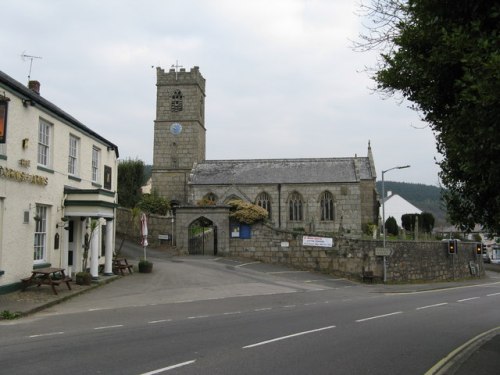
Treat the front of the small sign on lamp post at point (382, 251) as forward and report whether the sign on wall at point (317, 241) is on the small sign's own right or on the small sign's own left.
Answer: on the small sign's own right

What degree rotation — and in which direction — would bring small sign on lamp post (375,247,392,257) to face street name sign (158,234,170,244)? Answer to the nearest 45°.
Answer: approximately 90° to its right

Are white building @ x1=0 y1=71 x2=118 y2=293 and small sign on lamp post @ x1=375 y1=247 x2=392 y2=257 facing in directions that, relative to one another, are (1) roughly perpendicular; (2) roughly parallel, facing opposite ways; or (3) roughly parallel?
roughly perpendicular

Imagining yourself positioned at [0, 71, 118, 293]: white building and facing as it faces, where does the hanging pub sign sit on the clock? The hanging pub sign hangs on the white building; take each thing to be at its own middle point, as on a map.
The hanging pub sign is roughly at 2 o'clock from the white building.

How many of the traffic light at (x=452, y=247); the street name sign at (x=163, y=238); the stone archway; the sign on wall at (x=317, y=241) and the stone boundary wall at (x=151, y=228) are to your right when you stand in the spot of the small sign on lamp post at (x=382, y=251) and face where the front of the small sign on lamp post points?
4

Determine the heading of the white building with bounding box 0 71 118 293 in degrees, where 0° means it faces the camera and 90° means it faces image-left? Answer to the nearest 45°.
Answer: approximately 315°

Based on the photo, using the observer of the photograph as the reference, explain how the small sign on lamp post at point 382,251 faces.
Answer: facing the viewer

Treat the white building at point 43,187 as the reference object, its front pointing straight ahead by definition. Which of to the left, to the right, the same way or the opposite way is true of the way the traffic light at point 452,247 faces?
to the right

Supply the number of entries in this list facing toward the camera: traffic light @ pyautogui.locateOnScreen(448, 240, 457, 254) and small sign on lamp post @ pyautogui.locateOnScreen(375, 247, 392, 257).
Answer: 2

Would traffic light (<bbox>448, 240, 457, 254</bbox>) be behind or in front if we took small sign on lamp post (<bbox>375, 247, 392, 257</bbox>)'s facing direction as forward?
behind

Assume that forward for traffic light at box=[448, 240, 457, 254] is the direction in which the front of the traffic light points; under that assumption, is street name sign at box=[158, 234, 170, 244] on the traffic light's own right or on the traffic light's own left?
on the traffic light's own right

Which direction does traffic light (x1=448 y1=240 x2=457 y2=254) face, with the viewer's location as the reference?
facing the viewer

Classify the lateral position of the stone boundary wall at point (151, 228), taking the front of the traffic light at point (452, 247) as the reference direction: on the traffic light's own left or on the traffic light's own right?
on the traffic light's own right

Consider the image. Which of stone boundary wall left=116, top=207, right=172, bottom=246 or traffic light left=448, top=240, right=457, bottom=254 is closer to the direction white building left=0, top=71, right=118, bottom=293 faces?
the traffic light
